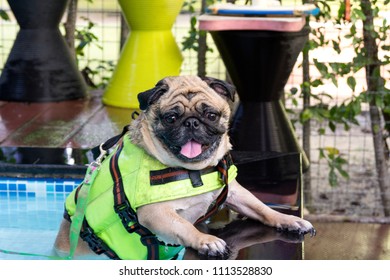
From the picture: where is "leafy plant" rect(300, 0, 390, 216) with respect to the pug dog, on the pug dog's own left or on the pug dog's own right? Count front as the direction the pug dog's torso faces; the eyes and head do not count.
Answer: on the pug dog's own left

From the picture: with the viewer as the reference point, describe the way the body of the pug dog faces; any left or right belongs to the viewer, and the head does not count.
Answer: facing the viewer and to the right of the viewer

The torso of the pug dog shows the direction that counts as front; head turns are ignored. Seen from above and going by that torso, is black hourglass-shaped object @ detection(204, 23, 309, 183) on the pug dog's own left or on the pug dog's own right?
on the pug dog's own left

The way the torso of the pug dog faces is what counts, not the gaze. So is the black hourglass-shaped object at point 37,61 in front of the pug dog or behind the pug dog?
behind

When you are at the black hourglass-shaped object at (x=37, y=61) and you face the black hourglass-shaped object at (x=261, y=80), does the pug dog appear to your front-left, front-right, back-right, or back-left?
front-right

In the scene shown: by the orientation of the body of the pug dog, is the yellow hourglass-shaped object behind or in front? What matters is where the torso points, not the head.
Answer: behind
